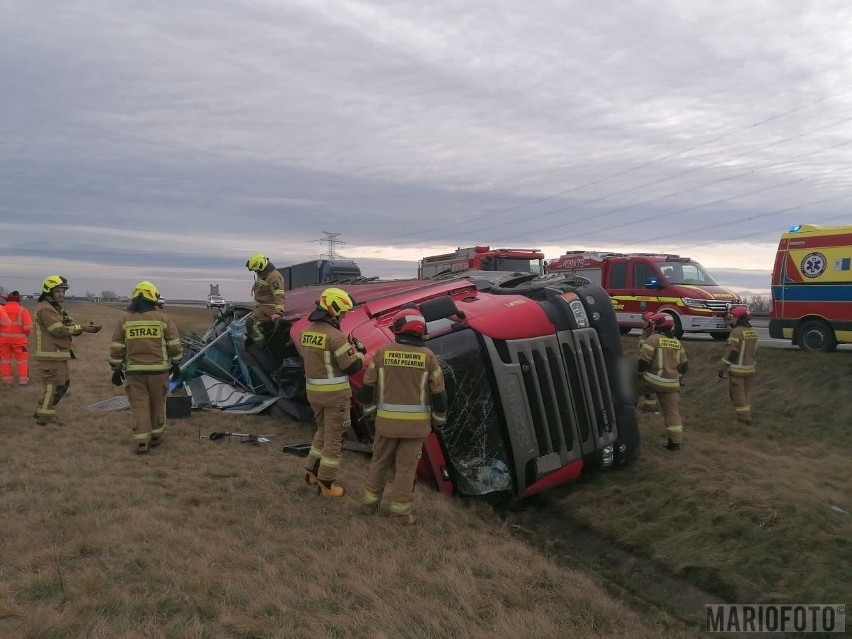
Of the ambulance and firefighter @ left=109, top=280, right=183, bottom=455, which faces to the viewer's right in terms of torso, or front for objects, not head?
the ambulance

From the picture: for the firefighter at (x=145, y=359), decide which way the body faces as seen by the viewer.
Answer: away from the camera

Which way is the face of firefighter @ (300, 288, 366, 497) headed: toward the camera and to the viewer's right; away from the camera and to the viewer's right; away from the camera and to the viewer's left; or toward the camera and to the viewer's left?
away from the camera and to the viewer's right

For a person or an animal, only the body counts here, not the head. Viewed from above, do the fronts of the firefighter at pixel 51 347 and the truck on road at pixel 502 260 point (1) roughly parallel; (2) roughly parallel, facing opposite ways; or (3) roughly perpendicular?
roughly perpendicular

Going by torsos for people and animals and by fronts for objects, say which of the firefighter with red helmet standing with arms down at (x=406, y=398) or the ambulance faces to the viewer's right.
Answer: the ambulance

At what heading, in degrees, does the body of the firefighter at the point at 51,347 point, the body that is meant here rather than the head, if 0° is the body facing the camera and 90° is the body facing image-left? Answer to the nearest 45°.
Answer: approximately 270°

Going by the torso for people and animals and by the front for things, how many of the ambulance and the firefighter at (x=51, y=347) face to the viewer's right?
2

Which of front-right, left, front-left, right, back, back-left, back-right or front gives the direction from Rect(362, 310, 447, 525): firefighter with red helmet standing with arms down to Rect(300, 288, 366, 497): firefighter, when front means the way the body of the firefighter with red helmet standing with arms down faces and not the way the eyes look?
front-left

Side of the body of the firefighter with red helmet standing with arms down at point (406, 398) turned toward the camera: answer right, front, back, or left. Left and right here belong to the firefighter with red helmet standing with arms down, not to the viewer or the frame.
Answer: back

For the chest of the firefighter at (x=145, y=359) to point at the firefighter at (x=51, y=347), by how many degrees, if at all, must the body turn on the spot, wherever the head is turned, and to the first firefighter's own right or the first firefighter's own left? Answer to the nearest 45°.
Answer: approximately 45° to the first firefighter's own left
